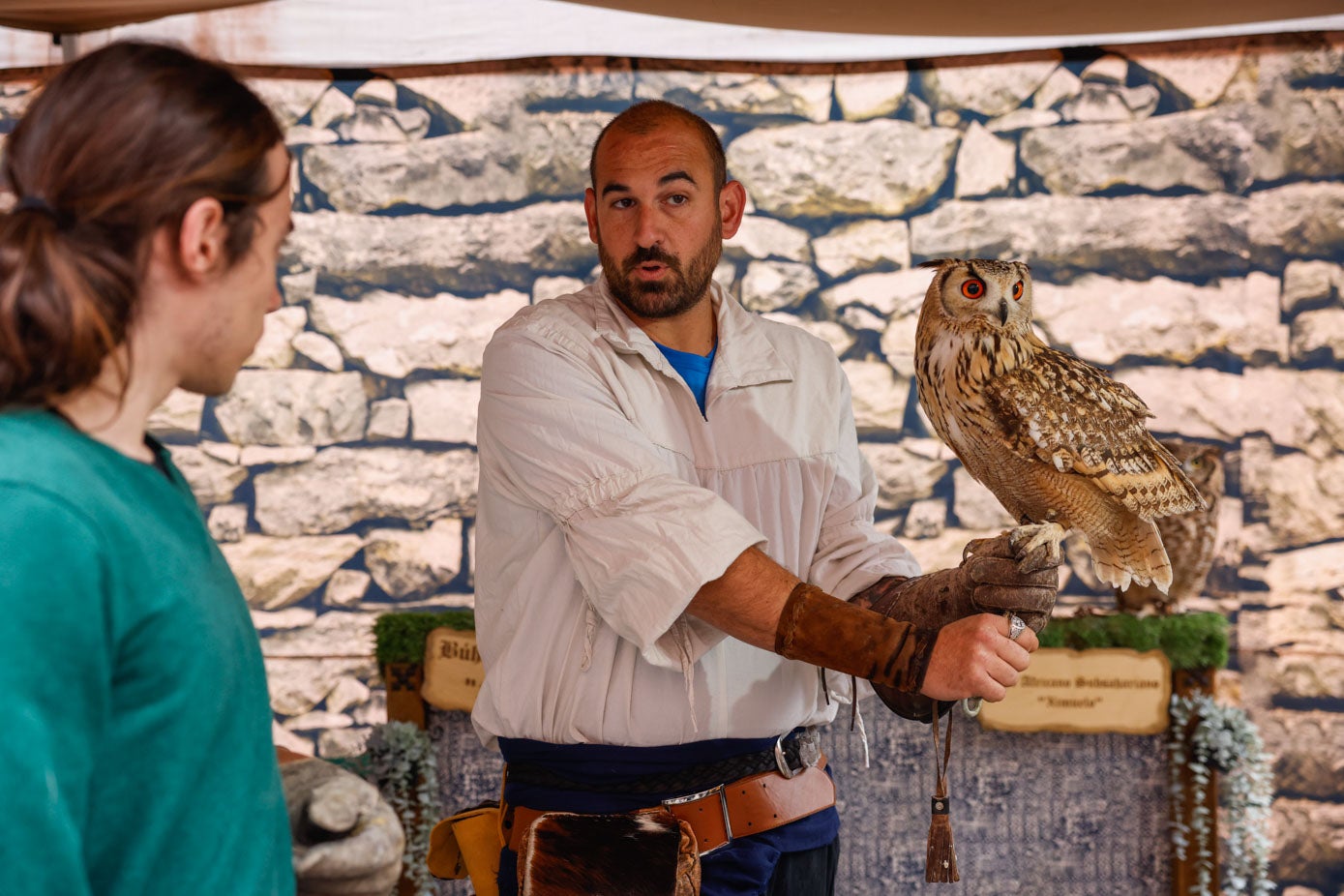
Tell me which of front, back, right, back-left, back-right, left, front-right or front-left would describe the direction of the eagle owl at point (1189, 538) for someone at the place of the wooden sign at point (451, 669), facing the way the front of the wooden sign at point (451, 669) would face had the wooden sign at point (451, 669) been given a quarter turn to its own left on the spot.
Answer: front

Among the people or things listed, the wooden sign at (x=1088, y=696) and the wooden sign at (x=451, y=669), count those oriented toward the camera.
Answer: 2

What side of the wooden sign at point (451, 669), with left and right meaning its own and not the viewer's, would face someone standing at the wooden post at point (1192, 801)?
left

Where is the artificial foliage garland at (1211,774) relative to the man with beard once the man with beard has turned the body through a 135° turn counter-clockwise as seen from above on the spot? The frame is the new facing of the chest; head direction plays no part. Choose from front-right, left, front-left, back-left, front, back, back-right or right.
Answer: front-right

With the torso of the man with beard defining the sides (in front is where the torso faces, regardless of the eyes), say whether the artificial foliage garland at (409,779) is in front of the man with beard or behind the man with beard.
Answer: behind

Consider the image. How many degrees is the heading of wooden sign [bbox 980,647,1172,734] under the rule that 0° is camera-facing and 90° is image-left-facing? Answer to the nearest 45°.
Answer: approximately 0°

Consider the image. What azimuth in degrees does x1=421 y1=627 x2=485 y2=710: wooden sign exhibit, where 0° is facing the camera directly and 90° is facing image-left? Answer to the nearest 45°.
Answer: approximately 0°

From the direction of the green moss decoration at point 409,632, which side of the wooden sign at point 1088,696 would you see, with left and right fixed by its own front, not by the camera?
right

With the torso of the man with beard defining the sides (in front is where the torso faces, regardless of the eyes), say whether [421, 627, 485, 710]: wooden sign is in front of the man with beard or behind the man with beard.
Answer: behind

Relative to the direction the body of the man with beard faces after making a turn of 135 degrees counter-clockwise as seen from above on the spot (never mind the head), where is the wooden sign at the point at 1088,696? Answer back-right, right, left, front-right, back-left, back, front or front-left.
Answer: front-right

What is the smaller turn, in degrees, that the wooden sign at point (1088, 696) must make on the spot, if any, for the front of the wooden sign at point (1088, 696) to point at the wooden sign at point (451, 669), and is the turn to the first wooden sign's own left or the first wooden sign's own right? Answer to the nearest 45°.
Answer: approximately 90° to the first wooden sign's own right
